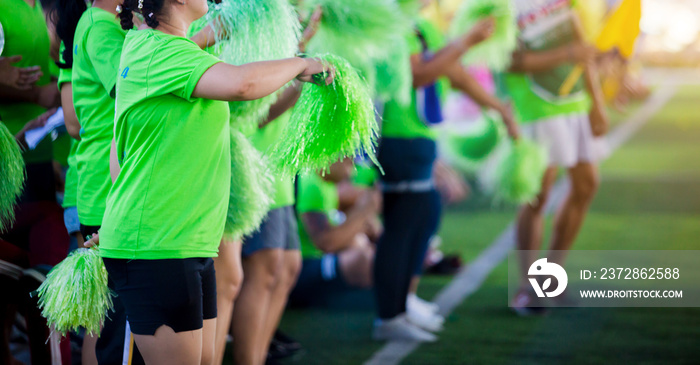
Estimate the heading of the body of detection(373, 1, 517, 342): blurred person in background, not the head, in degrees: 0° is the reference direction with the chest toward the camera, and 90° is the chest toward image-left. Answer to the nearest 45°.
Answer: approximately 270°

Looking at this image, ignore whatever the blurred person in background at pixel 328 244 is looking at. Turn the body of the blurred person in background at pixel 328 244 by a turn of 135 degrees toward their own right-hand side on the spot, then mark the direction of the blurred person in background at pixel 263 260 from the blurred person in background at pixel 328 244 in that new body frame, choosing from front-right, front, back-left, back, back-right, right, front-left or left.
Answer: front-left

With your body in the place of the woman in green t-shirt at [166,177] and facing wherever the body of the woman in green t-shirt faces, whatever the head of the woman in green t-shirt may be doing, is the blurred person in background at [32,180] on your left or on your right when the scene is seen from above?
on your left

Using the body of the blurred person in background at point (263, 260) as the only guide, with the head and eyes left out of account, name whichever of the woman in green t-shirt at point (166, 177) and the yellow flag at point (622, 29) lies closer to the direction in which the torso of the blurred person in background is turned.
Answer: the yellow flag

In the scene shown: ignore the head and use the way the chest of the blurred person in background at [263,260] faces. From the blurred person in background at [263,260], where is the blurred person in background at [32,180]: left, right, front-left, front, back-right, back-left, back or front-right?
back

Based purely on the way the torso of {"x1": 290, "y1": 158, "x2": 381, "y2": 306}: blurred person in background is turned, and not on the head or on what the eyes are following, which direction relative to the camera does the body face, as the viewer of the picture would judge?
to the viewer's right

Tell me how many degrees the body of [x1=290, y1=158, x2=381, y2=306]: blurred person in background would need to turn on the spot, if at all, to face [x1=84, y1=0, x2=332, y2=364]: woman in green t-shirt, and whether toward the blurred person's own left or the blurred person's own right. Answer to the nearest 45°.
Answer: approximately 90° to the blurred person's own right

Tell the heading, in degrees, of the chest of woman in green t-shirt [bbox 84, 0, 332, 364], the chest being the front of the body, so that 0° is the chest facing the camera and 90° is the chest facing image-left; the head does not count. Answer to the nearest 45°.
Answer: approximately 270°

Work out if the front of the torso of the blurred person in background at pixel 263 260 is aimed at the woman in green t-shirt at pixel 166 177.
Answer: no

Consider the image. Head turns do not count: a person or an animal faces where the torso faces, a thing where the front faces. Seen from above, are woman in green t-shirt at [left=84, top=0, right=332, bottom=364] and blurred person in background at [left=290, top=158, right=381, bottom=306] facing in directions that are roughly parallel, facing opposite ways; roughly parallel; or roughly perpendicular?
roughly parallel

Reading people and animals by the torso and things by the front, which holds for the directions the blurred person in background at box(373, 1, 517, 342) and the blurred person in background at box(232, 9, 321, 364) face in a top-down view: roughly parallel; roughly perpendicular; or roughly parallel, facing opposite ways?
roughly parallel

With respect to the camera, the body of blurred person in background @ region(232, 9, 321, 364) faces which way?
to the viewer's right

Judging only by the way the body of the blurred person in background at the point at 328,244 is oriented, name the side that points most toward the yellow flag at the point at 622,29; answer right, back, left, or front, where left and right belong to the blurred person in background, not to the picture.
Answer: front
